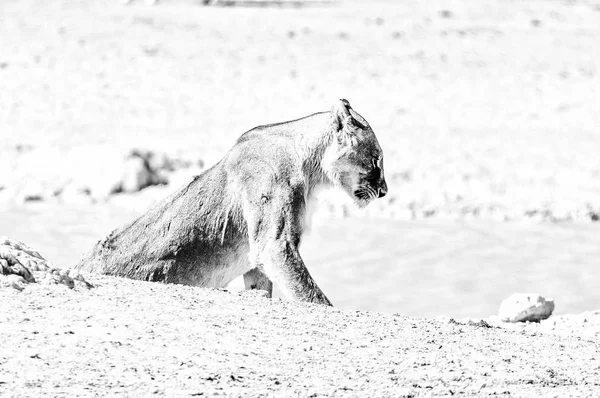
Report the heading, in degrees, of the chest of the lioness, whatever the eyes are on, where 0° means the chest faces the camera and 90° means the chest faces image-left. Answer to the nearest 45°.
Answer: approximately 270°

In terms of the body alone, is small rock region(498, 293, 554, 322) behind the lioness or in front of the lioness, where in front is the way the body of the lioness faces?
in front

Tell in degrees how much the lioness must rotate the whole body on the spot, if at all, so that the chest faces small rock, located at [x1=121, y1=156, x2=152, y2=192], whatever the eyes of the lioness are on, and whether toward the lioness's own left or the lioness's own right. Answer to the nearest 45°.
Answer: approximately 90° to the lioness's own left
